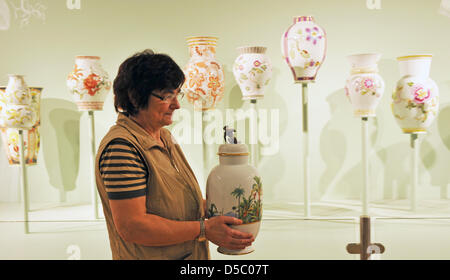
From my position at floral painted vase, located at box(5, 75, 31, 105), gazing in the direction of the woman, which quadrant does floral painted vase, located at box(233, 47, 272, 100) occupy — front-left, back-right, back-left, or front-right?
front-left

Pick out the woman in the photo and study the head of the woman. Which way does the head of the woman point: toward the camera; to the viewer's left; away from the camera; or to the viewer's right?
to the viewer's right

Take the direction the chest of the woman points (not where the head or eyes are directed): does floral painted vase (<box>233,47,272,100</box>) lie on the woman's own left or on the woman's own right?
on the woman's own left

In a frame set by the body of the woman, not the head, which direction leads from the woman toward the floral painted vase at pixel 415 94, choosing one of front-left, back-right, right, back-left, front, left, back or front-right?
left

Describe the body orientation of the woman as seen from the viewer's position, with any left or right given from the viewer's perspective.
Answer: facing the viewer and to the right of the viewer

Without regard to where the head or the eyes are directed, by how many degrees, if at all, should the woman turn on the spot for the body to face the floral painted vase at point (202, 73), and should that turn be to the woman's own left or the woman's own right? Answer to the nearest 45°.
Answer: approximately 135° to the woman's own left

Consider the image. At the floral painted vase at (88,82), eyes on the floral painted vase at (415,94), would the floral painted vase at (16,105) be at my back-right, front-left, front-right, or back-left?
back-right
